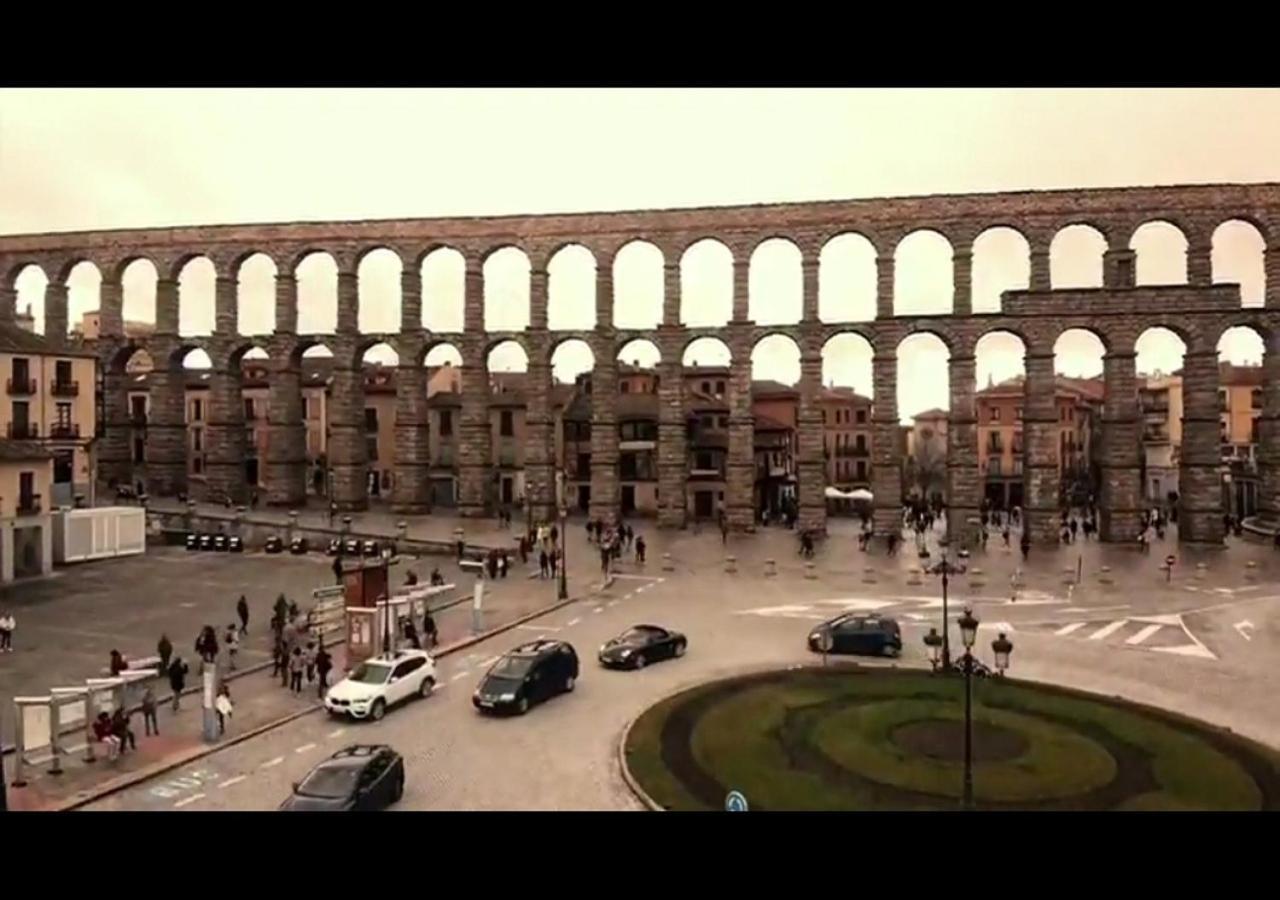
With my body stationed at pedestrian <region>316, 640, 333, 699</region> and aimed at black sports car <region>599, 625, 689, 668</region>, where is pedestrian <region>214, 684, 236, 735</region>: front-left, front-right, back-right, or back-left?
back-right

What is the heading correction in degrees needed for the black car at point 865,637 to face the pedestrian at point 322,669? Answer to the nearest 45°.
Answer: approximately 45° to its left

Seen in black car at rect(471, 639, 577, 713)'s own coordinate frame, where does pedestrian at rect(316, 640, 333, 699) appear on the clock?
The pedestrian is roughly at 2 o'clock from the black car.

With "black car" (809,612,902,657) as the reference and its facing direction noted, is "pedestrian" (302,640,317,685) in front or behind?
in front

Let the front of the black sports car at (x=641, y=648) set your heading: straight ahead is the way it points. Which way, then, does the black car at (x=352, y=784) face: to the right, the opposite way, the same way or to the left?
the same way

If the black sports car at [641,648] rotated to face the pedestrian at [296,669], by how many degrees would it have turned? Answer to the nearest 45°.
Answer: approximately 45° to its right

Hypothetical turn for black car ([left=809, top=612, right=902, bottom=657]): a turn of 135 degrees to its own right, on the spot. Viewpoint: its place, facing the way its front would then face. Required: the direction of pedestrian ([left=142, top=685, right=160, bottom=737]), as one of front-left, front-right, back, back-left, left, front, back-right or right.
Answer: back

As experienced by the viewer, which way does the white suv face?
facing the viewer and to the left of the viewer

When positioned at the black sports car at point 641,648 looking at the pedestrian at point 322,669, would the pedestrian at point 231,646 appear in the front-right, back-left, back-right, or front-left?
front-right

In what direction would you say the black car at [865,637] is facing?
to the viewer's left

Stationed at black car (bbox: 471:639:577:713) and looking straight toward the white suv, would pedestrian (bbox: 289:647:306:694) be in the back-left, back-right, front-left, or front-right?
front-right

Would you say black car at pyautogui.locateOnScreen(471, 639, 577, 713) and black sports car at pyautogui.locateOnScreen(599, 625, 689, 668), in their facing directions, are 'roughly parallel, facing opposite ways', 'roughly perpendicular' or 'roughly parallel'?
roughly parallel

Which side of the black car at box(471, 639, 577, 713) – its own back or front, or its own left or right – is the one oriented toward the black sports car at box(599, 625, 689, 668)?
back
